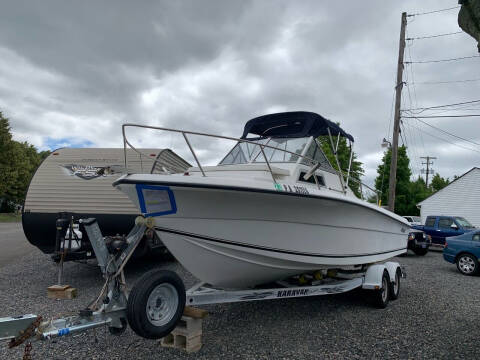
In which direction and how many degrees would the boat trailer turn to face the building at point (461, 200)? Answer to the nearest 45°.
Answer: approximately 180°

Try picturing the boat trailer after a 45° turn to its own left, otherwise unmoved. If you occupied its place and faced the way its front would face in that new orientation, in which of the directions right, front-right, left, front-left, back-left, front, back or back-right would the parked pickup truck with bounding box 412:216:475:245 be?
back-left

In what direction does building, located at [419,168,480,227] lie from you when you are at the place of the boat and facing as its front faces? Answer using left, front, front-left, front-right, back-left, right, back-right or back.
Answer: back

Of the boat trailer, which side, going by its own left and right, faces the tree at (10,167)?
right

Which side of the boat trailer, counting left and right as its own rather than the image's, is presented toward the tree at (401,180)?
back

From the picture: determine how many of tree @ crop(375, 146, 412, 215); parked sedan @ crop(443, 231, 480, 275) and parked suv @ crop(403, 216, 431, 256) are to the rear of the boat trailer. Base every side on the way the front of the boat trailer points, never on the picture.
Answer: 3

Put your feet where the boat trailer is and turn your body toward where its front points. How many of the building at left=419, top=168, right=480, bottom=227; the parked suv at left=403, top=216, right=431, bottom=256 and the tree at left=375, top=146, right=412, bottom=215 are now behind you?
3

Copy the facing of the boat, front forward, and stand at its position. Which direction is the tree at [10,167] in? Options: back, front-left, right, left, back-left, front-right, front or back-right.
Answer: right

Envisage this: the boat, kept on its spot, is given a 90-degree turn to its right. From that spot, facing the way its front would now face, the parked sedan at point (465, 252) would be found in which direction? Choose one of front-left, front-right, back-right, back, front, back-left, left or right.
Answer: right

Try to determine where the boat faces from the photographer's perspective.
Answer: facing the viewer and to the left of the viewer

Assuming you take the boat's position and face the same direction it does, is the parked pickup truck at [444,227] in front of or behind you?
behind

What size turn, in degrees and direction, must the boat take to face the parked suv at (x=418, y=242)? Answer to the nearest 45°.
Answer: approximately 180°
